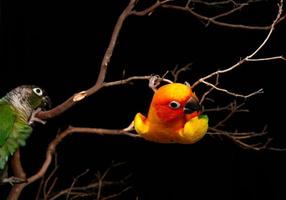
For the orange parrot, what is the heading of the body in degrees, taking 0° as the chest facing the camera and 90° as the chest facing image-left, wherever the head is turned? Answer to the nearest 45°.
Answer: approximately 315°

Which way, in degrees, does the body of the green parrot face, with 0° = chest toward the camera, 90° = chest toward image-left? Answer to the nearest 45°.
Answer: approximately 270°

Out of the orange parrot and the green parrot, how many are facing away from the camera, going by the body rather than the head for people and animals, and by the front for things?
0
